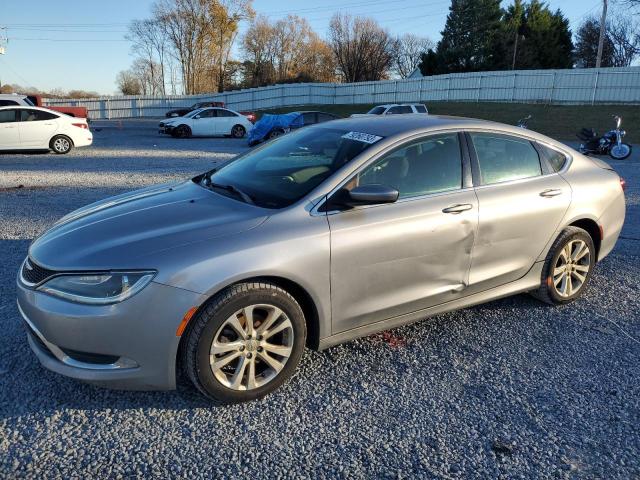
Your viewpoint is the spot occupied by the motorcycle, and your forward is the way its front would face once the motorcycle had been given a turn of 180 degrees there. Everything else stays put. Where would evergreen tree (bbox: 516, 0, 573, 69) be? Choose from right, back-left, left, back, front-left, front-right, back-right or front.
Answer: front-right

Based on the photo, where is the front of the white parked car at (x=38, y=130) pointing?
to the viewer's left

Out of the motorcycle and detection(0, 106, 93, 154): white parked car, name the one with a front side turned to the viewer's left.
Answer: the white parked car

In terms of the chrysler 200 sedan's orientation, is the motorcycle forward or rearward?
rearward

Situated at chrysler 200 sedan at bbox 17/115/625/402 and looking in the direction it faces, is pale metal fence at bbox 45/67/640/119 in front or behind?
behind

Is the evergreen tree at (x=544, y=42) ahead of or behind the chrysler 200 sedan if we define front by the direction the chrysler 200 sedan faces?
behind

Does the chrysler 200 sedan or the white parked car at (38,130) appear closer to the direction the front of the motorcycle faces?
the chrysler 200 sedan

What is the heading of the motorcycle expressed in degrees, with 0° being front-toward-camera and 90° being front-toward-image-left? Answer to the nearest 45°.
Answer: approximately 315°

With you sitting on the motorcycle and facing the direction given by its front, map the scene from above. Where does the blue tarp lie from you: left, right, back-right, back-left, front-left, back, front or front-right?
back-right

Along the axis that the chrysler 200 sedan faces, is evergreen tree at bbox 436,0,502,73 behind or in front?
behind

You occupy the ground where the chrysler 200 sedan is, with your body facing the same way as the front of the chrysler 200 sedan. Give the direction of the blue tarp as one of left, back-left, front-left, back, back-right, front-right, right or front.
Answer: back-right

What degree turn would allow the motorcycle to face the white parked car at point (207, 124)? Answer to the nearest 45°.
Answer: approximately 135° to its right
